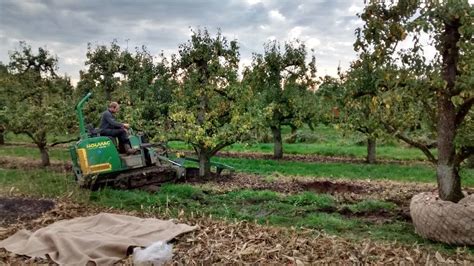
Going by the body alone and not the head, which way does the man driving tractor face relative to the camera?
to the viewer's right

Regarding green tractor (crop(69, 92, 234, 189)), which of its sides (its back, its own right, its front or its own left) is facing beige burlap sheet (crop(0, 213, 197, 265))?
right

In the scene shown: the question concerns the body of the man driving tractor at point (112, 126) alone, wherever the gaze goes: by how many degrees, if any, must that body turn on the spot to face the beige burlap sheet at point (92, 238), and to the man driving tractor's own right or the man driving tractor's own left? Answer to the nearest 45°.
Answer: approximately 90° to the man driving tractor's own right

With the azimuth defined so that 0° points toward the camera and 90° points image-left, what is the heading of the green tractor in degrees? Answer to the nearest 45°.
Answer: approximately 270°
